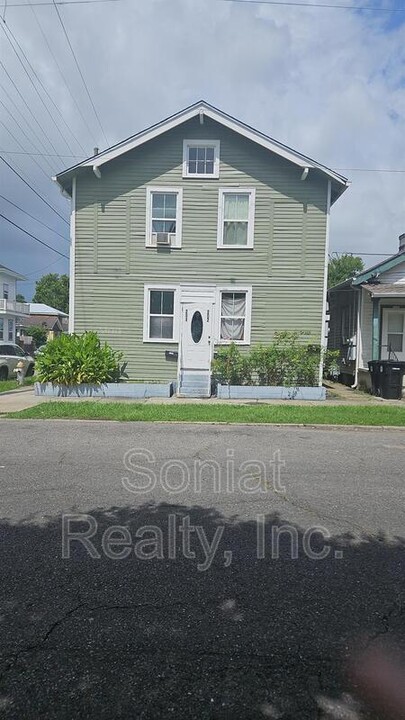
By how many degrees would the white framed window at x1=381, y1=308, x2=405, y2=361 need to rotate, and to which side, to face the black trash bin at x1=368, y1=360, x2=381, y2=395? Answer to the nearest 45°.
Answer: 0° — it already faces it

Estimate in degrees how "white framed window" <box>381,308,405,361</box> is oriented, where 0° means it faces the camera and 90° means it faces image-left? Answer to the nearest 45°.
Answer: approximately 0°

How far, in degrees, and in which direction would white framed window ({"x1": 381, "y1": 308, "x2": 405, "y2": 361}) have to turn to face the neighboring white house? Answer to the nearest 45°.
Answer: approximately 135° to its right

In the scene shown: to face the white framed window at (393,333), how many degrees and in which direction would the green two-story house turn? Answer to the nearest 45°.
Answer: approximately 90° to its left

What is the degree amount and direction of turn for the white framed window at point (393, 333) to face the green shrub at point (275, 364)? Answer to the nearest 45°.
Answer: approximately 45° to its right

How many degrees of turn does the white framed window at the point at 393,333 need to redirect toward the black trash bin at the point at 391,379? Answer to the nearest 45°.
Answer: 0° — it already faces it

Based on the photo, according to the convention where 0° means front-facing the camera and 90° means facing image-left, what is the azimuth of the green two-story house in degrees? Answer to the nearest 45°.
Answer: approximately 0°

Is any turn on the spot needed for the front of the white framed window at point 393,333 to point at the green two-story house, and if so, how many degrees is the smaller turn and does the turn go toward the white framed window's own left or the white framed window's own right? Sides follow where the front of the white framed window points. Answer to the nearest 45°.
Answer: approximately 45° to the white framed window's own right

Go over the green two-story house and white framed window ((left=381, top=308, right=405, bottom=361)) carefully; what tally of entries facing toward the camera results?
2
